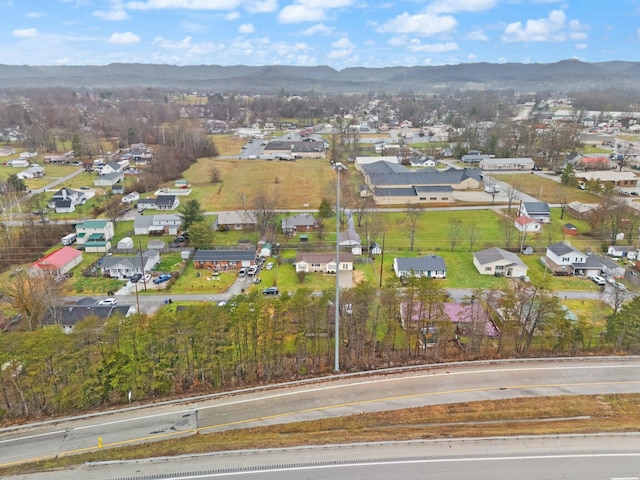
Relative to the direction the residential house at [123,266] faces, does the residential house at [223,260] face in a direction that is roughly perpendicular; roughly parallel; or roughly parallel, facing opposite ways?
roughly parallel

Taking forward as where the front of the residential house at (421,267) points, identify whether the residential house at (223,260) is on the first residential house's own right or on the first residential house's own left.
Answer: on the first residential house's own right

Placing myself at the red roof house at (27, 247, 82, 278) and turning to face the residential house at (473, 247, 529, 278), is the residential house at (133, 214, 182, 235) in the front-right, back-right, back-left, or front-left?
front-left

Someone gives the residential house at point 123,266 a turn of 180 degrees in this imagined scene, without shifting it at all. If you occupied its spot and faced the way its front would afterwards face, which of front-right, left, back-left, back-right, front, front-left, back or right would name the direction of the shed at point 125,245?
front

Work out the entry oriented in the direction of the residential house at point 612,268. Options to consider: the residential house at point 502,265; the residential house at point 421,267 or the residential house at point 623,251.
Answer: the residential house at point 623,251

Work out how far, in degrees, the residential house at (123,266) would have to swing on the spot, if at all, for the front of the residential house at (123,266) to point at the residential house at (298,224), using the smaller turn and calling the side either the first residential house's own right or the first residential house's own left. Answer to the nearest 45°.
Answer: approximately 90° to the first residential house's own left

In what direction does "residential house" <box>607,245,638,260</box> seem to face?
toward the camera

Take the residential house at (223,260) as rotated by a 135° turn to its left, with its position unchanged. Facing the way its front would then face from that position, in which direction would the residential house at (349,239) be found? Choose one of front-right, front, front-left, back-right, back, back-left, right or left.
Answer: front-right

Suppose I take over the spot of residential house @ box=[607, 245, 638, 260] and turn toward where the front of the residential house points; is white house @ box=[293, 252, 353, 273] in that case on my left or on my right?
on my right

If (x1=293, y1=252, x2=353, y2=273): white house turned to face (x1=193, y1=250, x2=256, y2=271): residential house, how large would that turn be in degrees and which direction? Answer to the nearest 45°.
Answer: approximately 90° to its right

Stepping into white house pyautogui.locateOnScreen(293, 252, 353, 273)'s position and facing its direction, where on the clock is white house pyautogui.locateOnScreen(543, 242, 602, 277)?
white house pyautogui.locateOnScreen(543, 242, 602, 277) is roughly at 9 o'clock from white house pyautogui.locateOnScreen(293, 252, 353, 273).

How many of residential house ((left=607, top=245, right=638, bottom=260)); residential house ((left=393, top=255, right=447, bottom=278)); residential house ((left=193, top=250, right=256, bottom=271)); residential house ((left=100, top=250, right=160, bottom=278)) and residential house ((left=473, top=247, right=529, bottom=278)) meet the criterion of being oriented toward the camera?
5

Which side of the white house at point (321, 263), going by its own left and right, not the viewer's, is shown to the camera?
front

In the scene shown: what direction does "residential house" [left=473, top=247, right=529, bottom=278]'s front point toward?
toward the camera

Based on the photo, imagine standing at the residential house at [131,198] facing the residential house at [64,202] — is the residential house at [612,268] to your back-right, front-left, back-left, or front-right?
back-left
